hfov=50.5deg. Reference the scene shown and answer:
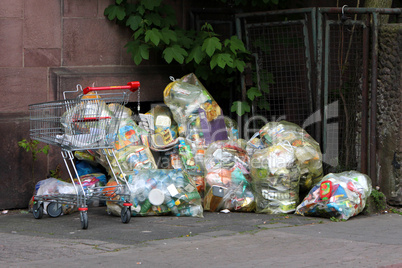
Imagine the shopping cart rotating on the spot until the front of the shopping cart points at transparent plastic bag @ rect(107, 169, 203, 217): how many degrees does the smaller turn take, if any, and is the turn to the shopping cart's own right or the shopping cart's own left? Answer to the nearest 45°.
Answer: approximately 135° to the shopping cart's own right

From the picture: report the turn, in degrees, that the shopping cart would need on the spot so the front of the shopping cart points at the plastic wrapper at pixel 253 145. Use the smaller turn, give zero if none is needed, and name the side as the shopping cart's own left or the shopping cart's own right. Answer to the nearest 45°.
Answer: approximately 135° to the shopping cart's own right

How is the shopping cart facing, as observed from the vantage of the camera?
facing away from the viewer and to the left of the viewer

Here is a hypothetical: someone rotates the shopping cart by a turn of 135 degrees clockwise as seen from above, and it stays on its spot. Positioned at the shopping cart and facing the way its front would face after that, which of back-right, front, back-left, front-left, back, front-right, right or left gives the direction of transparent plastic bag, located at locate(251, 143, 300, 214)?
front

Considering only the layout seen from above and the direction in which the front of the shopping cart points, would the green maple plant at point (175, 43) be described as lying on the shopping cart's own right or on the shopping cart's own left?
on the shopping cart's own right

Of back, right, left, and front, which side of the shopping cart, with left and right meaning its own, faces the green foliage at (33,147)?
front

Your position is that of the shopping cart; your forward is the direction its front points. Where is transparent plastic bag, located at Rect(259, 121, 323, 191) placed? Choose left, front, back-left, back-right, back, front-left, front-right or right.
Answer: back-right

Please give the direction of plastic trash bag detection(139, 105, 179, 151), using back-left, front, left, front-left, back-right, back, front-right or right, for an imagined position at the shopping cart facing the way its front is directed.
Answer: right
